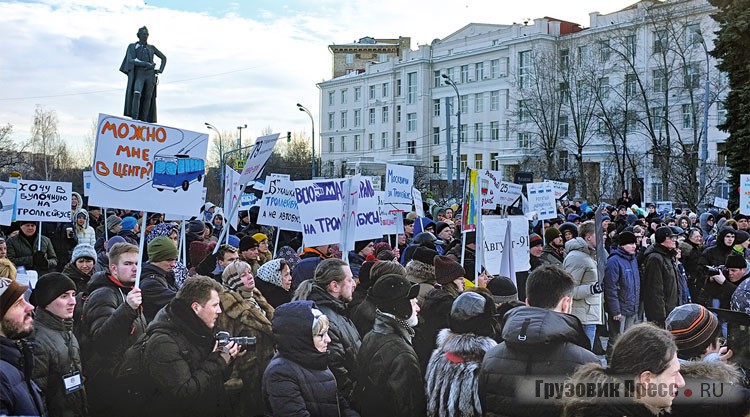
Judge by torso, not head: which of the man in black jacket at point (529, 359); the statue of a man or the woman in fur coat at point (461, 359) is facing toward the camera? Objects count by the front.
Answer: the statue of a man

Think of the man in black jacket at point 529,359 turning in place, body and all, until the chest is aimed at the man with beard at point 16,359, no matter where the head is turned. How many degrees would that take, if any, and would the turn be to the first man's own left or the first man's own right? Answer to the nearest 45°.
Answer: approximately 135° to the first man's own left

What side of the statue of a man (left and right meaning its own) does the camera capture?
front

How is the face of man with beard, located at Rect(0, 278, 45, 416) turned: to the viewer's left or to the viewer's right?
to the viewer's right

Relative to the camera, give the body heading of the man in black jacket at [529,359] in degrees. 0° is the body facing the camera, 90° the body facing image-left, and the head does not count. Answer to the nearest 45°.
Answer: approximately 225°

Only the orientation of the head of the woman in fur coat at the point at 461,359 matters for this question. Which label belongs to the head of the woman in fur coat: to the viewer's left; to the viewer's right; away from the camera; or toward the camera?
away from the camera

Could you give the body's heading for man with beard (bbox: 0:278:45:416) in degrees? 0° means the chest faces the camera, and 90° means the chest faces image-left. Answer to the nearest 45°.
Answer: approximately 270°

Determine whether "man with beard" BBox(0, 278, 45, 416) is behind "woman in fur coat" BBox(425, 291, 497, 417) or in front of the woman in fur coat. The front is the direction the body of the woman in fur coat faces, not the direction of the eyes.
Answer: behind

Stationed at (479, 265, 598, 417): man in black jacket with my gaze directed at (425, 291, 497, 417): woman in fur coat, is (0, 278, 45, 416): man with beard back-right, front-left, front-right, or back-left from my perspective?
front-left

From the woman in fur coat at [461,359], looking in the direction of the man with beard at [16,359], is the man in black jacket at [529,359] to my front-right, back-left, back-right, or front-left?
back-left

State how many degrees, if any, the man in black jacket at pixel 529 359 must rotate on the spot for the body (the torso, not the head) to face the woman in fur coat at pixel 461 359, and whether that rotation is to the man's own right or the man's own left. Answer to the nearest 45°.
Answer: approximately 90° to the man's own left

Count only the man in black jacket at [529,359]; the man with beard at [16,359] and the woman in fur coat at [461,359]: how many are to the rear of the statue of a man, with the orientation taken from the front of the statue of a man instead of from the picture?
0

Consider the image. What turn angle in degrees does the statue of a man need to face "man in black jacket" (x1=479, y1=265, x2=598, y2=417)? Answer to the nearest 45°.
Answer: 0° — it already faces them

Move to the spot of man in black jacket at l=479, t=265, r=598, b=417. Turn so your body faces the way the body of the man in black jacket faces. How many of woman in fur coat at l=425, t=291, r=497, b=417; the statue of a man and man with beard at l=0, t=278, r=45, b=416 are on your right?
0

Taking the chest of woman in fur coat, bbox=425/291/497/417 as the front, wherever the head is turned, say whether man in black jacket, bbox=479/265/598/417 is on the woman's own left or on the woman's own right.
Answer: on the woman's own right

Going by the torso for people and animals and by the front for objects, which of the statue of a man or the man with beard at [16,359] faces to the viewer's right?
the man with beard

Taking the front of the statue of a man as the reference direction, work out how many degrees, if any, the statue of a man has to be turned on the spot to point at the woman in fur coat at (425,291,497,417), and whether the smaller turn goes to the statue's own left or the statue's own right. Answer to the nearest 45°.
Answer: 0° — it already faces them
